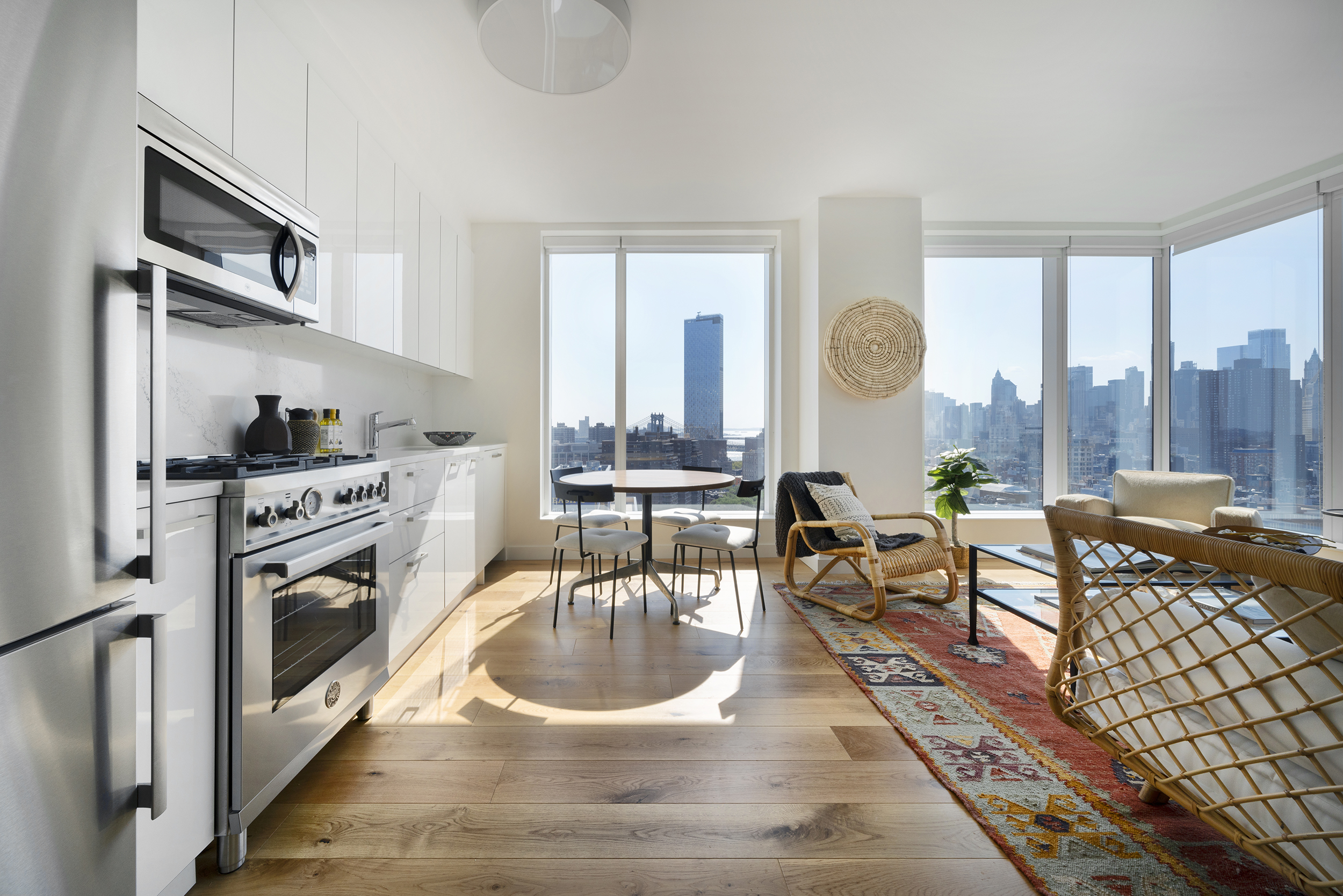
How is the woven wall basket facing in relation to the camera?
toward the camera

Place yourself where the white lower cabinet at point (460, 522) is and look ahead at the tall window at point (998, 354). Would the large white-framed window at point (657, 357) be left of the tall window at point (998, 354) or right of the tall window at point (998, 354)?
left

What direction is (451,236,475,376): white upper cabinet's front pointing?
to the viewer's right

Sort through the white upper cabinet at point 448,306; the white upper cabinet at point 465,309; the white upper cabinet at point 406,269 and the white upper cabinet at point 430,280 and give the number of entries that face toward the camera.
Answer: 0

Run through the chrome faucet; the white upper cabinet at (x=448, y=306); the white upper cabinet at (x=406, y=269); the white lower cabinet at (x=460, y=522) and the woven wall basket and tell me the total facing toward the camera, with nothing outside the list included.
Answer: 1

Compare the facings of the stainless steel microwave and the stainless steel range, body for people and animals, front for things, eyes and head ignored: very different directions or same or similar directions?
same or similar directions

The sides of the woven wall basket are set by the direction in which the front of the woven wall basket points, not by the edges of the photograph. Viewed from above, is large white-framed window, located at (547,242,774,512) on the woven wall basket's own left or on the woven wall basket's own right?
on the woven wall basket's own right

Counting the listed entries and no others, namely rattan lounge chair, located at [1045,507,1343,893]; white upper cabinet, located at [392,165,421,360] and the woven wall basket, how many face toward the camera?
1

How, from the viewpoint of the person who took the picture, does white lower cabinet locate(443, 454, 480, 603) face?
facing to the right of the viewer

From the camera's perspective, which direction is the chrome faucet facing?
to the viewer's right

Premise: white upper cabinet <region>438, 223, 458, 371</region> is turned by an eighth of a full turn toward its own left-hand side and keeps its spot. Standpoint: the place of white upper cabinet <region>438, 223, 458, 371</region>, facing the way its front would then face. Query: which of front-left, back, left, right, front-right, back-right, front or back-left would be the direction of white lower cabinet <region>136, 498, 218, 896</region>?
back-right

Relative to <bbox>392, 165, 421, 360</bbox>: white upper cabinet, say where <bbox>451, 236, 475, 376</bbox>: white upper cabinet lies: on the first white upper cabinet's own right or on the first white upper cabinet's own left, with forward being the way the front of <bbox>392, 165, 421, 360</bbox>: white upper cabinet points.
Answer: on the first white upper cabinet's own left

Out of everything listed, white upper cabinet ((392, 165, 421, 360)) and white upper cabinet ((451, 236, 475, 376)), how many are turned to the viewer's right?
2

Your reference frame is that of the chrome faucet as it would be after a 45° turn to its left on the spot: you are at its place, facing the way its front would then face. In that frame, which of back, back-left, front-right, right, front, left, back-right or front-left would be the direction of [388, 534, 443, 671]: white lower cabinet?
back-right
